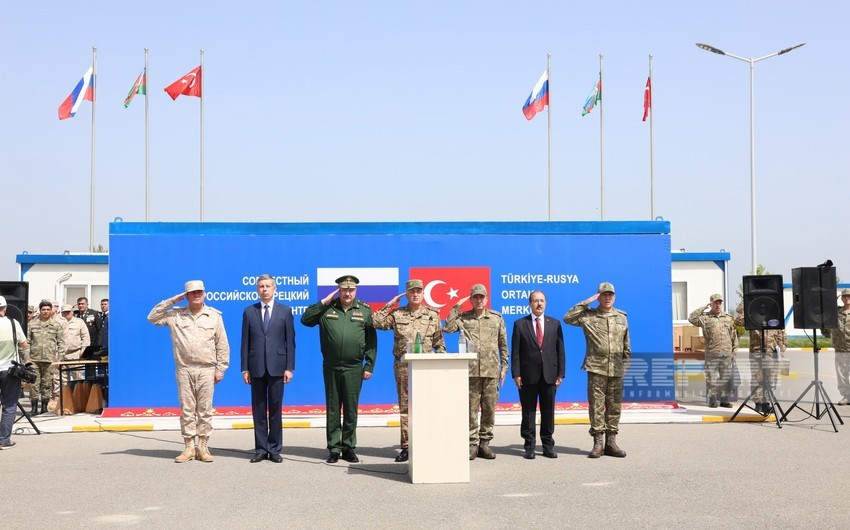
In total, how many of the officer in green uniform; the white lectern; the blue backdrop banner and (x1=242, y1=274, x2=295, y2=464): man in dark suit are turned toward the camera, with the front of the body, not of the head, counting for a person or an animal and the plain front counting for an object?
4

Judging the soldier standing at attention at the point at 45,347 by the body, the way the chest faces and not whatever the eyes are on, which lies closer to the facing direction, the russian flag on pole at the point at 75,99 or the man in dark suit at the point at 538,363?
the man in dark suit

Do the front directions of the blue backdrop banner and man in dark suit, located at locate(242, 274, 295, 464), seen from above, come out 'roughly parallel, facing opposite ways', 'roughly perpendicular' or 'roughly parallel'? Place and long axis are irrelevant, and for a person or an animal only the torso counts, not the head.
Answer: roughly parallel

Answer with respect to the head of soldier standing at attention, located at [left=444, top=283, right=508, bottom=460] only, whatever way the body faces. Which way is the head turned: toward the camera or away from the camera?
toward the camera

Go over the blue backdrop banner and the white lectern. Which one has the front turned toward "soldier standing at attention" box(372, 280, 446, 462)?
the blue backdrop banner

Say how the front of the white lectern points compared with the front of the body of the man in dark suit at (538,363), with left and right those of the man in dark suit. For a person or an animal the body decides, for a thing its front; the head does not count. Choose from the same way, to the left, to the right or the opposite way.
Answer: the same way

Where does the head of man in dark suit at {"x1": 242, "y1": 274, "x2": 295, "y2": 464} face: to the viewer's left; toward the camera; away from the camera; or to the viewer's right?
toward the camera

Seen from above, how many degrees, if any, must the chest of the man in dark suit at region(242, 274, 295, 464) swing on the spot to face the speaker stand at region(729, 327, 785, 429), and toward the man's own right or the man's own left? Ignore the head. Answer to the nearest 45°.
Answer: approximately 90° to the man's own left

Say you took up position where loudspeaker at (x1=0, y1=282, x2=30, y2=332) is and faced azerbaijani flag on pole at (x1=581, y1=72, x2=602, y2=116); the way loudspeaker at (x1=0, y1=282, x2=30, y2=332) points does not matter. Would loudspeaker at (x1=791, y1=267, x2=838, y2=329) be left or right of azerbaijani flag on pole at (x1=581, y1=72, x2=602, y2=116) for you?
right

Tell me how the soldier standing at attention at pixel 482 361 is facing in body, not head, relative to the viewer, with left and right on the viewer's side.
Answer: facing the viewer

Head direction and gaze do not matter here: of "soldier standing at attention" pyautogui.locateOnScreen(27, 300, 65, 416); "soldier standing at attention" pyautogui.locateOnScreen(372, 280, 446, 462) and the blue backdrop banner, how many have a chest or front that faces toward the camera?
3

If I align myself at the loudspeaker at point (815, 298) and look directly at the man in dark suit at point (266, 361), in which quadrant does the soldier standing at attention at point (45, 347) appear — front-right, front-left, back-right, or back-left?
front-right

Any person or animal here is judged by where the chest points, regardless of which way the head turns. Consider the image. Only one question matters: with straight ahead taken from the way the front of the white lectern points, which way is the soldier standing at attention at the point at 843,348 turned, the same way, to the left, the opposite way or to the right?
the same way

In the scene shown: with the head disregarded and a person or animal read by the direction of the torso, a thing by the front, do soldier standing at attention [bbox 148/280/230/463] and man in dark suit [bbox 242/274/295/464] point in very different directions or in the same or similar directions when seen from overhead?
same or similar directions

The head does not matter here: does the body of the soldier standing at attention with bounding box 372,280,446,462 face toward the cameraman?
no

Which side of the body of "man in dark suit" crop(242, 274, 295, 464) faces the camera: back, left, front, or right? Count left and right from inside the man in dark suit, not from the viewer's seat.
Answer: front

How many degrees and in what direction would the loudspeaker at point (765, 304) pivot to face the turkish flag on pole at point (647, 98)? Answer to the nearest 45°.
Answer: approximately 180°

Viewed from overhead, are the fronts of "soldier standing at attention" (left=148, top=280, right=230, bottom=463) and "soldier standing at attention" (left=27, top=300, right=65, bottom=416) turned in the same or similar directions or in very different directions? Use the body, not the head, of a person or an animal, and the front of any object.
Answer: same or similar directions
